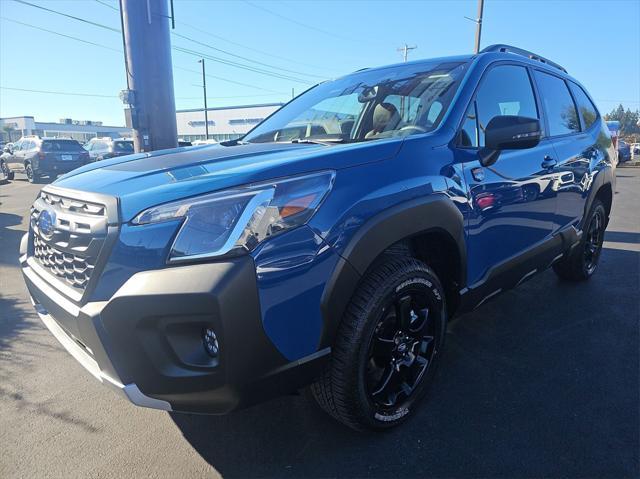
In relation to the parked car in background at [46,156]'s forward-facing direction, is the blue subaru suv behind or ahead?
behind

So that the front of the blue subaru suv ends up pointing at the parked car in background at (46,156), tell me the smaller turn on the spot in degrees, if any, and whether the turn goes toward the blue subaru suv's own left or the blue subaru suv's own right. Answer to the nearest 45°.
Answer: approximately 90° to the blue subaru suv's own right

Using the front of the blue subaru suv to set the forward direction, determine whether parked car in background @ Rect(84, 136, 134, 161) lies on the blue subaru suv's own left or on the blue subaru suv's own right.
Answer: on the blue subaru suv's own right

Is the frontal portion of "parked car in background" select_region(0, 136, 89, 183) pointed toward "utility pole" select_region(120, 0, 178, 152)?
no

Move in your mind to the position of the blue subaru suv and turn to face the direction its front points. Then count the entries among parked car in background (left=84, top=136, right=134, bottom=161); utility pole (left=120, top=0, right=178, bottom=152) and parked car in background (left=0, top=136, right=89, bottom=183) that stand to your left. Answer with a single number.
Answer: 0

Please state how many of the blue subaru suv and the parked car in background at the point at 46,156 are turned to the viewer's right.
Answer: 0

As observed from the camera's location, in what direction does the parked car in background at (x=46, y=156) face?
facing away from the viewer and to the left of the viewer

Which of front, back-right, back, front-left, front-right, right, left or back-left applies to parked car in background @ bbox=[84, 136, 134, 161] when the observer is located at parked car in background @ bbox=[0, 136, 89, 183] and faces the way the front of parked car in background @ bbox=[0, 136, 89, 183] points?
right

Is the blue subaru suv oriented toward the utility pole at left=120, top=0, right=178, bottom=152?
no
